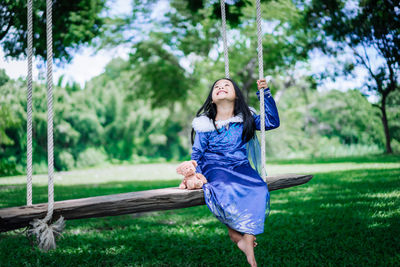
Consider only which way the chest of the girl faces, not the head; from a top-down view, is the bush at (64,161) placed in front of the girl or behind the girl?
behind

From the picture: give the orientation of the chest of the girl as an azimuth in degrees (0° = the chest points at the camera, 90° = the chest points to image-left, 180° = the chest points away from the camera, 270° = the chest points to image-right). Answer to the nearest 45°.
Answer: approximately 0°

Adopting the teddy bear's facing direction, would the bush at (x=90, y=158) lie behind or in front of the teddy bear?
behind
